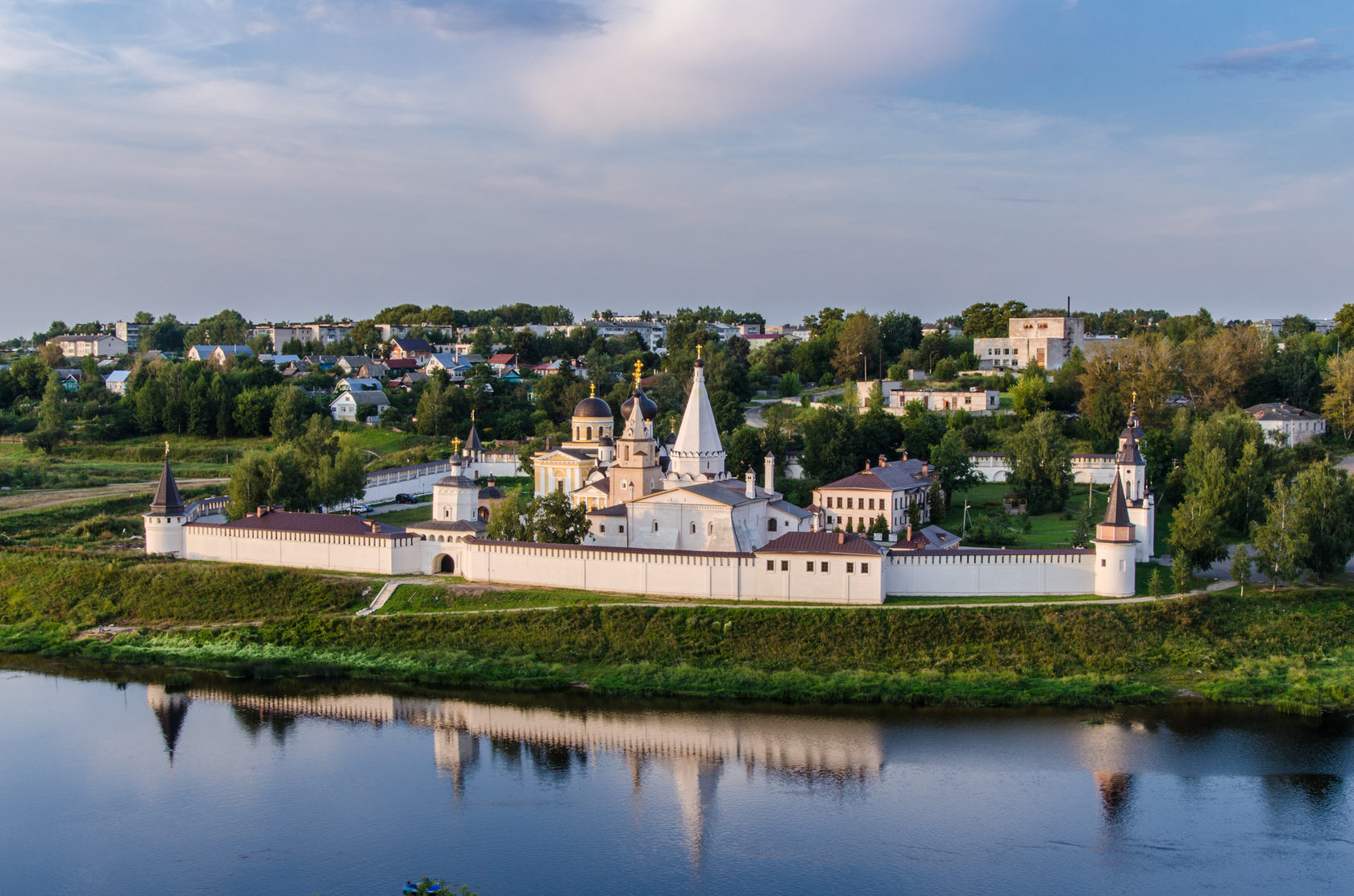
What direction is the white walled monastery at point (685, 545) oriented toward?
toward the camera

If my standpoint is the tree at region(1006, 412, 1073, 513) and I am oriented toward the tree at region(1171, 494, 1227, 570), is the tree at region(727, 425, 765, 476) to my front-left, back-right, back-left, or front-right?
back-right

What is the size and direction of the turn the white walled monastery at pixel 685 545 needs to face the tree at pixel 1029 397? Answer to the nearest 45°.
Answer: approximately 135° to its left

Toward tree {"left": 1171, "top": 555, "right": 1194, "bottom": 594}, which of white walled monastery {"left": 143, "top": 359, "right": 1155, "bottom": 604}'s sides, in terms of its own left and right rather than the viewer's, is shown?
left

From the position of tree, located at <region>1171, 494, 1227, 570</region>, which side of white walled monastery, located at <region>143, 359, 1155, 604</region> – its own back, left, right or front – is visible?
left
